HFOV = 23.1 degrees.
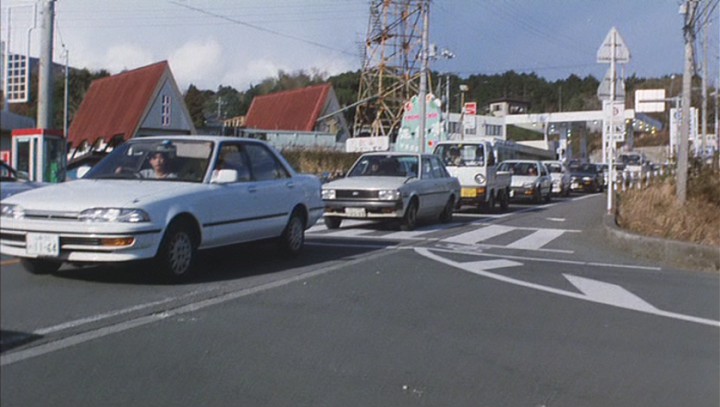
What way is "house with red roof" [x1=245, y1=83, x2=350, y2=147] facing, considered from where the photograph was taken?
facing the viewer and to the right of the viewer

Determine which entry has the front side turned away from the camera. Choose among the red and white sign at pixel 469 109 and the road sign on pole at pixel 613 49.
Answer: the road sign on pole

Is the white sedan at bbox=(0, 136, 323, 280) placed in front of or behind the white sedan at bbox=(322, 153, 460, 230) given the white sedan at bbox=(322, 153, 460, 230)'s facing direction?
in front

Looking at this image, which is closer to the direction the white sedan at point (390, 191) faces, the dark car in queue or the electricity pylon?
the electricity pylon

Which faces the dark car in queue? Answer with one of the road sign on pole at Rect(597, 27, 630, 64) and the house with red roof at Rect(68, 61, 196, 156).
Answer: the road sign on pole

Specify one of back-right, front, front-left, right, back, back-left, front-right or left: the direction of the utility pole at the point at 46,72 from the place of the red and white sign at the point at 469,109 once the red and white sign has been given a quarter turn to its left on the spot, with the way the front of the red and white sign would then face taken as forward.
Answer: right

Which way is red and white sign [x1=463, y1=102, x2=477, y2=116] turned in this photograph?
toward the camera

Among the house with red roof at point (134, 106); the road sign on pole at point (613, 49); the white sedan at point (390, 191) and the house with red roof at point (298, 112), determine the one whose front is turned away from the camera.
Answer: the road sign on pole

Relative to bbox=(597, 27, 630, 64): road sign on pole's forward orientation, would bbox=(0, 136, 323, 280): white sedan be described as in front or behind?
behind

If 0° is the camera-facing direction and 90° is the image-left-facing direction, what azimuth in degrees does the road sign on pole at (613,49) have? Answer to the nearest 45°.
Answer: approximately 180°

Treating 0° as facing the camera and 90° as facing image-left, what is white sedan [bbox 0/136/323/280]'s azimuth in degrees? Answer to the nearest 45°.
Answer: approximately 45°
